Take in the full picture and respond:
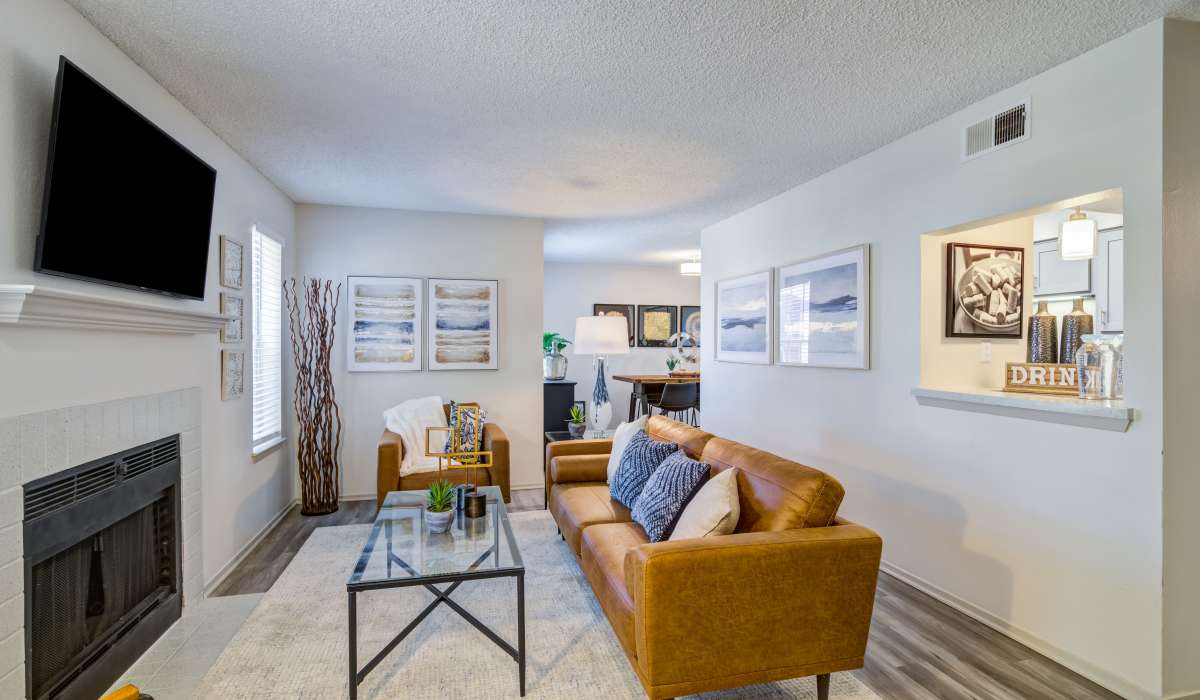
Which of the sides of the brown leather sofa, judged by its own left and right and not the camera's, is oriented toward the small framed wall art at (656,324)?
right

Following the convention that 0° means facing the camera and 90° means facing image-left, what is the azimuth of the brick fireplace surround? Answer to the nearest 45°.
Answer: approximately 315°

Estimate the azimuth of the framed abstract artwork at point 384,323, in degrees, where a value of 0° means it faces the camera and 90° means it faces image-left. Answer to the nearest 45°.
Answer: approximately 0°

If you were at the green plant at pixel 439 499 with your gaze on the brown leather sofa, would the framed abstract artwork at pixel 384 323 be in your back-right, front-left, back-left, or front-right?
back-left

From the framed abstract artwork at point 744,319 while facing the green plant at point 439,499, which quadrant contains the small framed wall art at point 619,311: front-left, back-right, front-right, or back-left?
back-right

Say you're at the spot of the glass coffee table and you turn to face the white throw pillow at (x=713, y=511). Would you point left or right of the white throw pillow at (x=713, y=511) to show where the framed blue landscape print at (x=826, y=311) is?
left

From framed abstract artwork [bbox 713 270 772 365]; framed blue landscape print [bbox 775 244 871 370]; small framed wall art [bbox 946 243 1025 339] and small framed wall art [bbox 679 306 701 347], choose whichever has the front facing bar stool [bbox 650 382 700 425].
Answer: small framed wall art [bbox 679 306 701 347]

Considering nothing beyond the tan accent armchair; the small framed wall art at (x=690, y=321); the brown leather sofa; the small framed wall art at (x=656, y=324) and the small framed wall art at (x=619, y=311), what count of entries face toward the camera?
4
